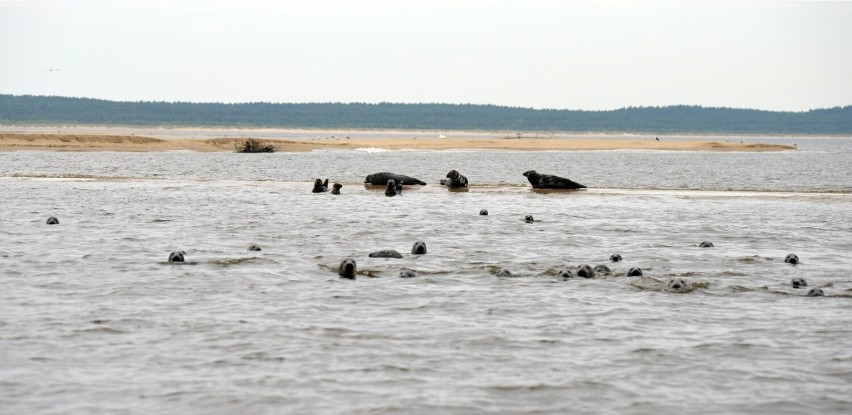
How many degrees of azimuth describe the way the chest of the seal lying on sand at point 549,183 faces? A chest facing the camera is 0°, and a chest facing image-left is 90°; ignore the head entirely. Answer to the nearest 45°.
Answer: approximately 90°

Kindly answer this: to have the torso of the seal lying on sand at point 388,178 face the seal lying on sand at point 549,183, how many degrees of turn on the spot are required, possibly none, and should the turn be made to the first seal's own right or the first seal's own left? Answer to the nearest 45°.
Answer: approximately 180°

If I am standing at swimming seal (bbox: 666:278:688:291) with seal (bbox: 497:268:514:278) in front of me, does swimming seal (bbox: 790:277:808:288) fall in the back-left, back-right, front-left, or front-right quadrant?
back-right

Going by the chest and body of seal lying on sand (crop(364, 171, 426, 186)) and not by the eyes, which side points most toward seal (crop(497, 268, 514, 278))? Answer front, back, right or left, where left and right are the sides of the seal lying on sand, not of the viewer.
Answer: left

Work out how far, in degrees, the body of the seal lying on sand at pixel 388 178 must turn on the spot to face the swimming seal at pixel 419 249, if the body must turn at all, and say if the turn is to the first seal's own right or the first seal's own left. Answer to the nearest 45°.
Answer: approximately 90° to the first seal's own left

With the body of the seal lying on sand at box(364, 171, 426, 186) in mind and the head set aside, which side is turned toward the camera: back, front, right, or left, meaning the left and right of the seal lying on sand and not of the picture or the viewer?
left

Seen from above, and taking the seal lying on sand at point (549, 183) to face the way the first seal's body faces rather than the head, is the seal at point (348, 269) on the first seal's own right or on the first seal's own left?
on the first seal's own left

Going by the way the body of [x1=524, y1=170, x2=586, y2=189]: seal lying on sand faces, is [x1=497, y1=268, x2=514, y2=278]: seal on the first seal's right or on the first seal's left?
on the first seal's left

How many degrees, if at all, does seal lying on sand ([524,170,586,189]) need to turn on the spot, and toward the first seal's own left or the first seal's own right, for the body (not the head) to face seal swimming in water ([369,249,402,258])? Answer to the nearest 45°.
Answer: approximately 90° to the first seal's own left
